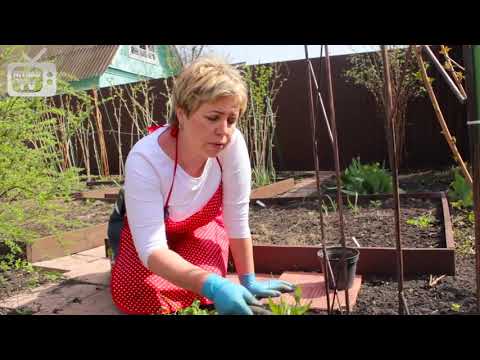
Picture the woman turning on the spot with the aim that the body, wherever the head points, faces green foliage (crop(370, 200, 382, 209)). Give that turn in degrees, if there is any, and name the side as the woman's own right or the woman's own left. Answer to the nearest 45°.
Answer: approximately 90° to the woman's own left

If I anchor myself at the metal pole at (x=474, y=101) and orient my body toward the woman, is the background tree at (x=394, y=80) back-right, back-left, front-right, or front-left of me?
front-right

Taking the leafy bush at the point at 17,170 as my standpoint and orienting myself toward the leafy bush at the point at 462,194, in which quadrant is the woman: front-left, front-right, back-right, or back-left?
front-right

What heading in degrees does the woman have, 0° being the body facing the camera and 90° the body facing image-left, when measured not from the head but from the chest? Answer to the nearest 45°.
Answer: approximately 315°

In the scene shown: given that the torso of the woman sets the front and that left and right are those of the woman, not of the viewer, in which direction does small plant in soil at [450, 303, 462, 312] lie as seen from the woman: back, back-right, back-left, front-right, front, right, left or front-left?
front-left

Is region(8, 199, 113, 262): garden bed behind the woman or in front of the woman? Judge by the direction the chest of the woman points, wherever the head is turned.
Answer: behind

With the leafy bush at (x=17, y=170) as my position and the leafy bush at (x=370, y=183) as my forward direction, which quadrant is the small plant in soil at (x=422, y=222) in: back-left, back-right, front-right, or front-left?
front-right

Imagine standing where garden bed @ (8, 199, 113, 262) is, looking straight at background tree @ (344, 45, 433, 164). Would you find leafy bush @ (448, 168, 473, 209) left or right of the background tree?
right

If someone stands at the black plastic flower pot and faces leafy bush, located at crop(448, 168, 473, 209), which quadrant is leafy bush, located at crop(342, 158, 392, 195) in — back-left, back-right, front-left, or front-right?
front-left

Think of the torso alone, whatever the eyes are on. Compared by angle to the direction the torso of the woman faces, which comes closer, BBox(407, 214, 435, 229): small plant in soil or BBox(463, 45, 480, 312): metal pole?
the metal pole

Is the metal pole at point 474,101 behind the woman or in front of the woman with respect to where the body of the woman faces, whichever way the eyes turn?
in front

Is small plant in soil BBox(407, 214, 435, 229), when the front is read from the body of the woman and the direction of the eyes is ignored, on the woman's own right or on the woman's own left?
on the woman's own left
